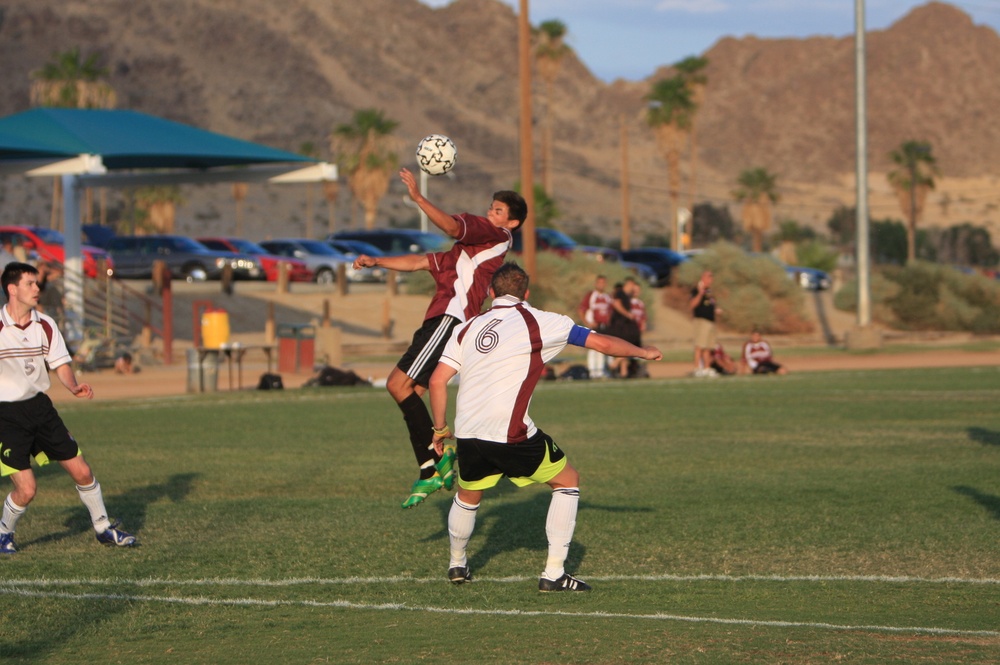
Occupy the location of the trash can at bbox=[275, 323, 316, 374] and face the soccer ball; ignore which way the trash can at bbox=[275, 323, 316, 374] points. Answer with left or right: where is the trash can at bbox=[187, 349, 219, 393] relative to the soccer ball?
right

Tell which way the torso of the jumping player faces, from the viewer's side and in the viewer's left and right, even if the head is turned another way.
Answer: facing to the left of the viewer

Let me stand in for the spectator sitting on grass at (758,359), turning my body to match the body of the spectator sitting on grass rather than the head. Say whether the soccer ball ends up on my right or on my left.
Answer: on my right

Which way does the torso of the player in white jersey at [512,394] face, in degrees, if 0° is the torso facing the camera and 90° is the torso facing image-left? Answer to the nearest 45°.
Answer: approximately 225°

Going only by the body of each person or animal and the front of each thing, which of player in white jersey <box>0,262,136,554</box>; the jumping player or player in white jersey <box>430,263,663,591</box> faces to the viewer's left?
the jumping player

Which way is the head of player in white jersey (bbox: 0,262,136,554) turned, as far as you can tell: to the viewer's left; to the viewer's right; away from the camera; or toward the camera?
to the viewer's right

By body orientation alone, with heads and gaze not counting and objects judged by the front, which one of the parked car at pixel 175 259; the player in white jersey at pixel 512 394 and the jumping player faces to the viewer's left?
the jumping player

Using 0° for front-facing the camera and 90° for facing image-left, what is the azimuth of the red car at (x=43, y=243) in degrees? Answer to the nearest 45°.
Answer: approximately 315°

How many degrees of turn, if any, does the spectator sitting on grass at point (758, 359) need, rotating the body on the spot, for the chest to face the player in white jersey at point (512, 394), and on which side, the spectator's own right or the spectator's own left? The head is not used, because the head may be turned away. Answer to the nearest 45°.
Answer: approximately 45° to the spectator's own right

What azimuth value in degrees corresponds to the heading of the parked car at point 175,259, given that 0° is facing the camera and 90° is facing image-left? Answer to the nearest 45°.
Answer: approximately 315°
